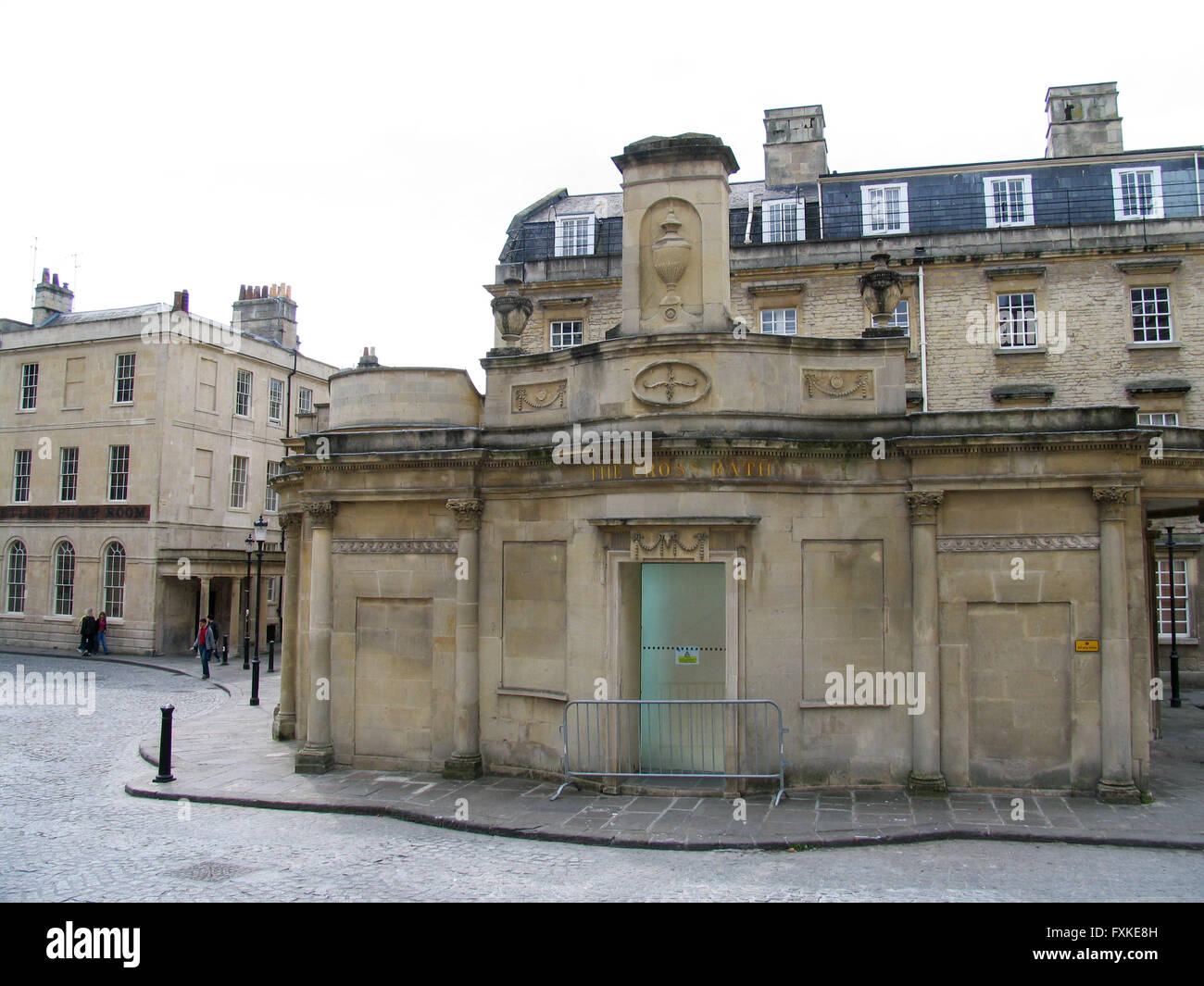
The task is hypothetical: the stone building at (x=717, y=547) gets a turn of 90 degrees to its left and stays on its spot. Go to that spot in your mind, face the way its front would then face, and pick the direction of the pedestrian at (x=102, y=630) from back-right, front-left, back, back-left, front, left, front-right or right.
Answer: back-left

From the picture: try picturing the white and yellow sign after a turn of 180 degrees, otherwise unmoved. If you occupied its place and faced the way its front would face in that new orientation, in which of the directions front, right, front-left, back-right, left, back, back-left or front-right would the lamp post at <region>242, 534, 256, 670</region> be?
front-left

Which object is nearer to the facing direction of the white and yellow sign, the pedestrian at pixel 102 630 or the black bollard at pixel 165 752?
the black bollard

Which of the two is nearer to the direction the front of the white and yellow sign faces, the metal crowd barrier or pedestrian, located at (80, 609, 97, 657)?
the metal crowd barrier

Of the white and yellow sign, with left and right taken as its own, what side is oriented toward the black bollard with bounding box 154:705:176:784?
right

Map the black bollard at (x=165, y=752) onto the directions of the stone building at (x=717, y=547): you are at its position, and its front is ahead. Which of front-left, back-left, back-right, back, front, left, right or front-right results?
right

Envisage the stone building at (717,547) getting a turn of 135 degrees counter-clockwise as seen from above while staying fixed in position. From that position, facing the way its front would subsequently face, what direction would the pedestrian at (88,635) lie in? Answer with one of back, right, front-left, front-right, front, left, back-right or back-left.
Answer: left

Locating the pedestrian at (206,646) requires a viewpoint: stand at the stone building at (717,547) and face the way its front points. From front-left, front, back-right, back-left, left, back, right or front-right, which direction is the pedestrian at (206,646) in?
back-right

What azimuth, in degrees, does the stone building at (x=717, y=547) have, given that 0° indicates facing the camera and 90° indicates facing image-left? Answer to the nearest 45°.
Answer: approximately 0°

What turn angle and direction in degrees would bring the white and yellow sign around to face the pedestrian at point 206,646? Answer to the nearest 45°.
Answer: approximately 135° to its right
